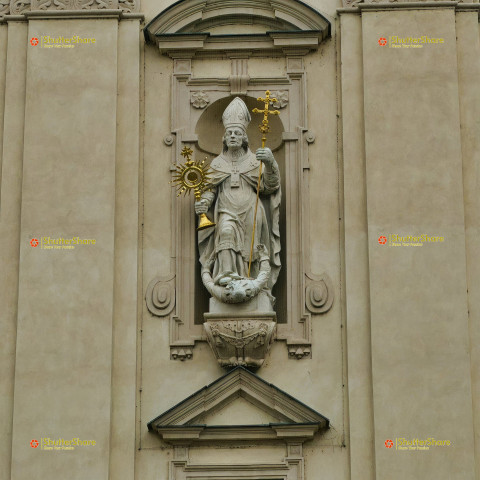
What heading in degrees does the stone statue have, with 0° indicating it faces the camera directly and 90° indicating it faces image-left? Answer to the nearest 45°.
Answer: approximately 0°
